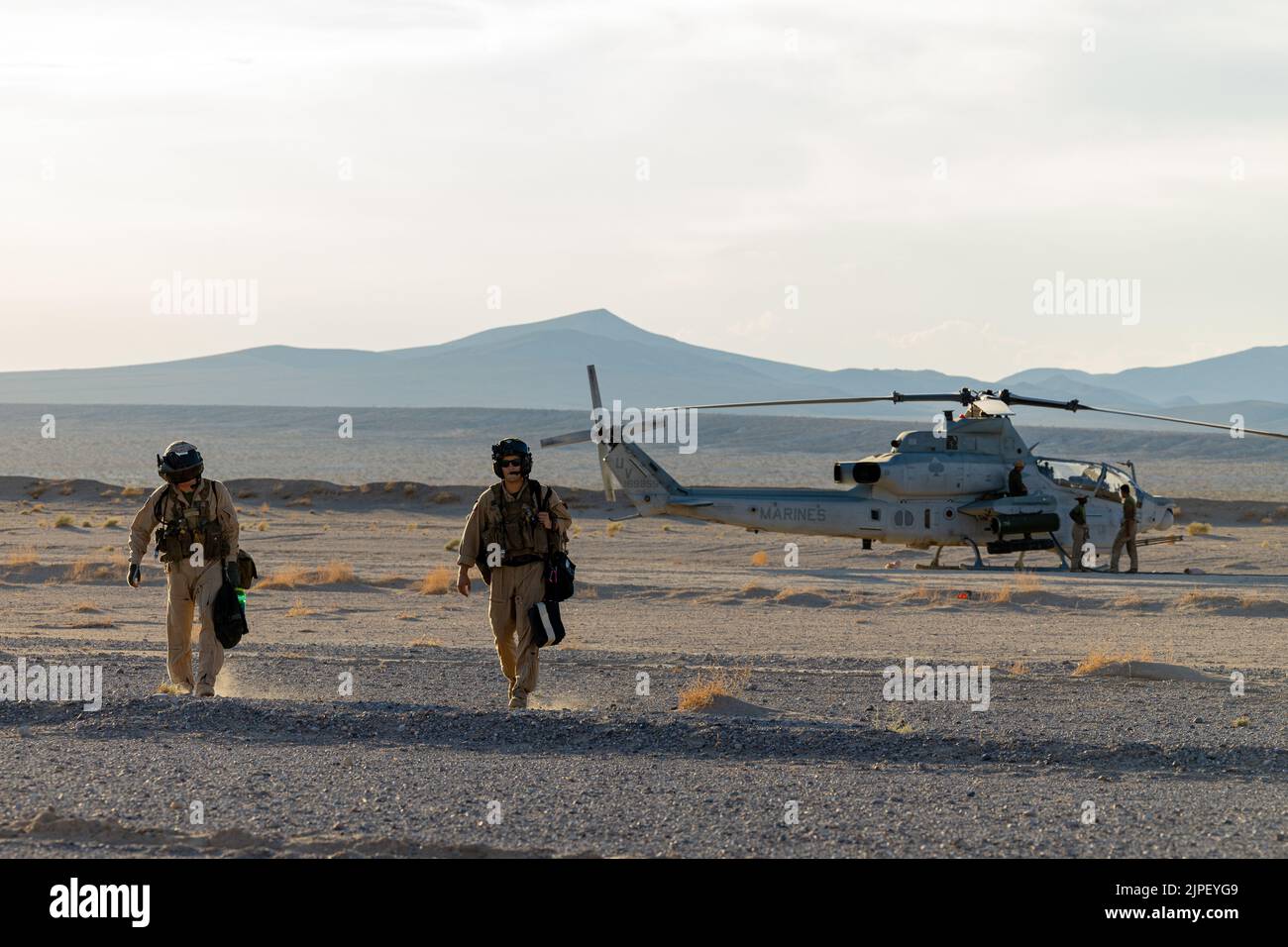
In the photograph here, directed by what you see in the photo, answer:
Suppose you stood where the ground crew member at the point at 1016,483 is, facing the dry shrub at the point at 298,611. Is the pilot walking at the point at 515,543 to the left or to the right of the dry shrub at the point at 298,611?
left

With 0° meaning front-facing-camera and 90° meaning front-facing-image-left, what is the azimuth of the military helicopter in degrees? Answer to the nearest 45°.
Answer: approximately 270°

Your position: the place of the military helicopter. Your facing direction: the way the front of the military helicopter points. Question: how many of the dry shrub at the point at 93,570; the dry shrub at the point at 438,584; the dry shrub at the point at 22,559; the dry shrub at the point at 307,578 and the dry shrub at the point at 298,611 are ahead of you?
0

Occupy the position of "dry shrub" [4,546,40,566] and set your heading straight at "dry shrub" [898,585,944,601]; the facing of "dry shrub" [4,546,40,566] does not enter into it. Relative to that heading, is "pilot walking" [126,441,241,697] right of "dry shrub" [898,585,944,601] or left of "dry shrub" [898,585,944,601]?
right

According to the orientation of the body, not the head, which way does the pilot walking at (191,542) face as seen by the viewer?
toward the camera

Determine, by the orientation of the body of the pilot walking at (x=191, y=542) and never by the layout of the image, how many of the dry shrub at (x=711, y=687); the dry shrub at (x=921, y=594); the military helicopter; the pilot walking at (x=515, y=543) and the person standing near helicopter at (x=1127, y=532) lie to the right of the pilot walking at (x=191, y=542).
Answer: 0

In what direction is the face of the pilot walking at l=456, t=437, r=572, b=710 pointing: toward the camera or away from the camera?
toward the camera

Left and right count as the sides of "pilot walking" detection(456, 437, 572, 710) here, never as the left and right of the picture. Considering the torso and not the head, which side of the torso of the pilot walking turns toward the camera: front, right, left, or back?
front

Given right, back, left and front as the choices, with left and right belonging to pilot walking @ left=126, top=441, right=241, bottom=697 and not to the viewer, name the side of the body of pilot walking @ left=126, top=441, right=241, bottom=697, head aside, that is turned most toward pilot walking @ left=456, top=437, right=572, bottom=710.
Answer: left

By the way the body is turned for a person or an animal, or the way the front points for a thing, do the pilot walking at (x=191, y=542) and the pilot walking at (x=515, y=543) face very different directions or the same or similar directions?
same or similar directions

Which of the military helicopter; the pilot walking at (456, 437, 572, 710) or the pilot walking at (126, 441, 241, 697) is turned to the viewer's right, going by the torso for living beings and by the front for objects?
the military helicopter

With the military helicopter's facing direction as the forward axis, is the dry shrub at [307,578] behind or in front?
behind

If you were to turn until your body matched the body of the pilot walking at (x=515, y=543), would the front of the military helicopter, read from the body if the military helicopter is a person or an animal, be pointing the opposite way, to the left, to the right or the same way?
to the left

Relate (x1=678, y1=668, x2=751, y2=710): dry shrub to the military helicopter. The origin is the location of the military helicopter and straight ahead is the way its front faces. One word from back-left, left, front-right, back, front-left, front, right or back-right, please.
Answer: right

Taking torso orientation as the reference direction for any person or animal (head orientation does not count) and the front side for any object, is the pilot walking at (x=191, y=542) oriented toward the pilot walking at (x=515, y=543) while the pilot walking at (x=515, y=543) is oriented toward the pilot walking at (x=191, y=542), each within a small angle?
no

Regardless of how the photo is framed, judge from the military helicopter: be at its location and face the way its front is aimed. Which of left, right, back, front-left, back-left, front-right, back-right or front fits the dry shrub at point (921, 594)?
right

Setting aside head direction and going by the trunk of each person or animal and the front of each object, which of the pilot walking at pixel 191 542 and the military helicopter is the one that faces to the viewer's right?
the military helicopter

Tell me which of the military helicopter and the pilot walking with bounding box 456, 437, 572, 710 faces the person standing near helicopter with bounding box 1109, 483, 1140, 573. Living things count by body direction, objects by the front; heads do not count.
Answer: the military helicopter
